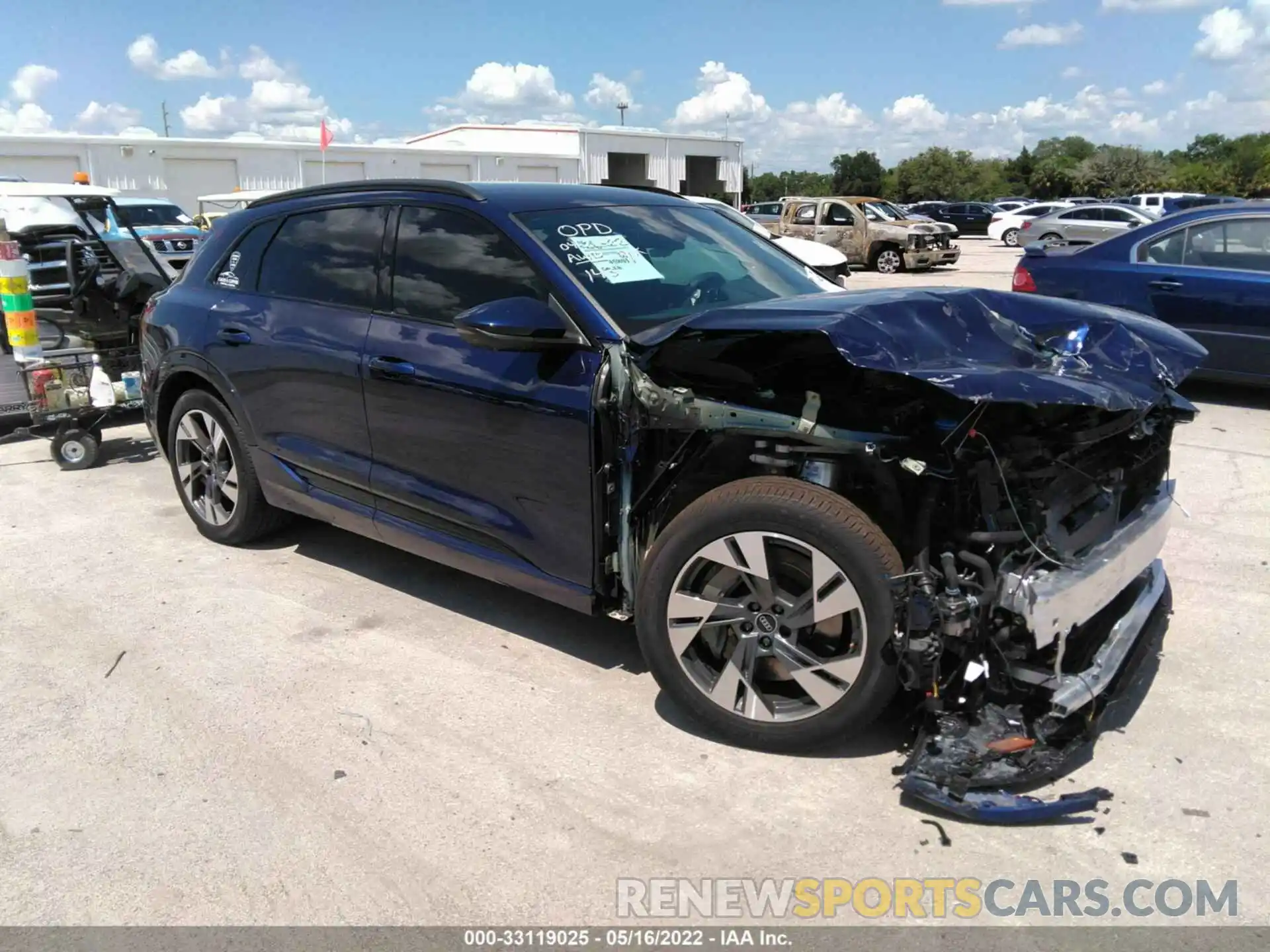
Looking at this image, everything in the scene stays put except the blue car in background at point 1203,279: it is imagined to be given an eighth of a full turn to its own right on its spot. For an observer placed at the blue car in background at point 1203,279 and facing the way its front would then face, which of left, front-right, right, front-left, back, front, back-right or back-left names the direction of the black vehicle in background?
back-left

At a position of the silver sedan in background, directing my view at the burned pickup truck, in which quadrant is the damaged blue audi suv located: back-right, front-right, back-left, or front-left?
front-left

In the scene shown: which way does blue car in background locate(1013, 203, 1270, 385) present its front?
to the viewer's right

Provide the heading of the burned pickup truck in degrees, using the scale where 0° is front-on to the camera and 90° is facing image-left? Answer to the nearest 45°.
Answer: approximately 315°

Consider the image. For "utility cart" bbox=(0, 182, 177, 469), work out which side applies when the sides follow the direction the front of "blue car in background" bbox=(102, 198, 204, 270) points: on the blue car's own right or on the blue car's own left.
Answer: on the blue car's own right

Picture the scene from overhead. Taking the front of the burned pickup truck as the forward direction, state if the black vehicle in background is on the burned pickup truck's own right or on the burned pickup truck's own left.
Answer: on the burned pickup truck's own left

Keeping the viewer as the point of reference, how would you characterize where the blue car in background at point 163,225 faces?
facing the viewer and to the right of the viewer
